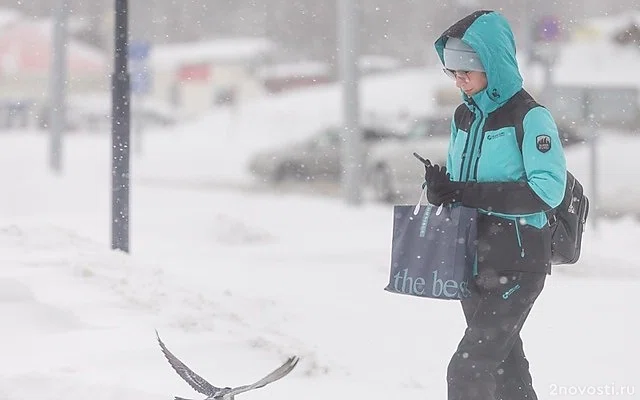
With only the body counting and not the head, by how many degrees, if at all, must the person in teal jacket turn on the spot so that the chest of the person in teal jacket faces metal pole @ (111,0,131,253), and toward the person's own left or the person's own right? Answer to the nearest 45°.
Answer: approximately 90° to the person's own right

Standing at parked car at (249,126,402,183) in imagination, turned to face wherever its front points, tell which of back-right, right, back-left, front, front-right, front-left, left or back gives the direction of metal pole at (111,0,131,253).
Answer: left

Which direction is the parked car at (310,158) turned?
to the viewer's left

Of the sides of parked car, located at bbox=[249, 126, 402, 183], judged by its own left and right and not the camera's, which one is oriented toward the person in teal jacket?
left

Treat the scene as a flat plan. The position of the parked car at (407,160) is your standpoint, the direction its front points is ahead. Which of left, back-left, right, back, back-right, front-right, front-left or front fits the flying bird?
left

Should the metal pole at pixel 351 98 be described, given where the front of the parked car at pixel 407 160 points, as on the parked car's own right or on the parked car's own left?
on the parked car's own left

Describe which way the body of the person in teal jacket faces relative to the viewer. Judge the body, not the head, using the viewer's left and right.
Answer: facing the viewer and to the left of the viewer

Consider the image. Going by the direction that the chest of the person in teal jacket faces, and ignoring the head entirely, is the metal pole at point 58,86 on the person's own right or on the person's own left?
on the person's own right

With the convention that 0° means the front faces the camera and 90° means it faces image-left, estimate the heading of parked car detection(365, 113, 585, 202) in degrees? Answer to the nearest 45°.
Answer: approximately 90°
